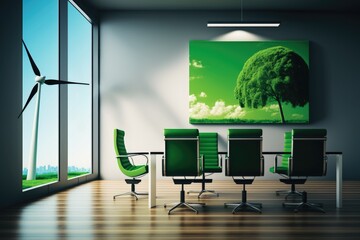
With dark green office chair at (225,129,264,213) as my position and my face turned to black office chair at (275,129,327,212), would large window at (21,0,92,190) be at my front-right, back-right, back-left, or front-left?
back-left

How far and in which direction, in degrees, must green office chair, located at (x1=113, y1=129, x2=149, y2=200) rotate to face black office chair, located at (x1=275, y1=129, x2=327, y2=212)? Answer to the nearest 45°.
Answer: approximately 45° to its right

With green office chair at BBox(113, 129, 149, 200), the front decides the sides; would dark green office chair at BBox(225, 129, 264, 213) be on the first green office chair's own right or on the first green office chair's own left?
on the first green office chair's own right

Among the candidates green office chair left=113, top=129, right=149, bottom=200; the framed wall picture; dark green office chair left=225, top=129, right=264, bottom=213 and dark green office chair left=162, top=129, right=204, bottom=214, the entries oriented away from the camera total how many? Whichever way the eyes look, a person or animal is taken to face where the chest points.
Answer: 2

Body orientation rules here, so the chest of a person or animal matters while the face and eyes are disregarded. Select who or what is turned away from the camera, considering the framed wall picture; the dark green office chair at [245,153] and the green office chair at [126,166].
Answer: the dark green office chair

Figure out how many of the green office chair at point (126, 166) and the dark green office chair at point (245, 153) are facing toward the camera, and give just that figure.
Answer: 0

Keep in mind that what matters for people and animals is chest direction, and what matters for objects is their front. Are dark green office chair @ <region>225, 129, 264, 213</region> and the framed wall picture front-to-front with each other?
yes

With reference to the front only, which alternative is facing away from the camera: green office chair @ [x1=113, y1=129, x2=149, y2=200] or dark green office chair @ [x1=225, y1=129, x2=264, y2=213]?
the dark green office chair

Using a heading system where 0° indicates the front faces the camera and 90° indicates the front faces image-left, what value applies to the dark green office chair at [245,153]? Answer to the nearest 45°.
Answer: approximately 180°

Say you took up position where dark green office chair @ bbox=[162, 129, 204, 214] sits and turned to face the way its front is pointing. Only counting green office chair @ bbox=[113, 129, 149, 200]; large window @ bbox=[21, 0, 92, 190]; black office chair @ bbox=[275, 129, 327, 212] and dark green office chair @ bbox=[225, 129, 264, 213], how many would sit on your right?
2

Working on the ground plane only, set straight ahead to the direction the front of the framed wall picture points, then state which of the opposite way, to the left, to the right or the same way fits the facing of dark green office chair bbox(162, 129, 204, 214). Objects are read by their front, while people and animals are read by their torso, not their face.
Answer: the opposite way

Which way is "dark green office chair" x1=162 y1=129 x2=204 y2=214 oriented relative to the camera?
away from the camera

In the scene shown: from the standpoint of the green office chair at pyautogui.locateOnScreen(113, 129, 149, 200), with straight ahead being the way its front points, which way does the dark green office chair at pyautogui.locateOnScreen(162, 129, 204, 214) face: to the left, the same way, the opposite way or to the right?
to the left

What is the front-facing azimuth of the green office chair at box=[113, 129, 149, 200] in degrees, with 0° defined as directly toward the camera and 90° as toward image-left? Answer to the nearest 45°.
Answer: approximately 270°

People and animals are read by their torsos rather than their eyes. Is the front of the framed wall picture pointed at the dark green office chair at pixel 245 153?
yes
